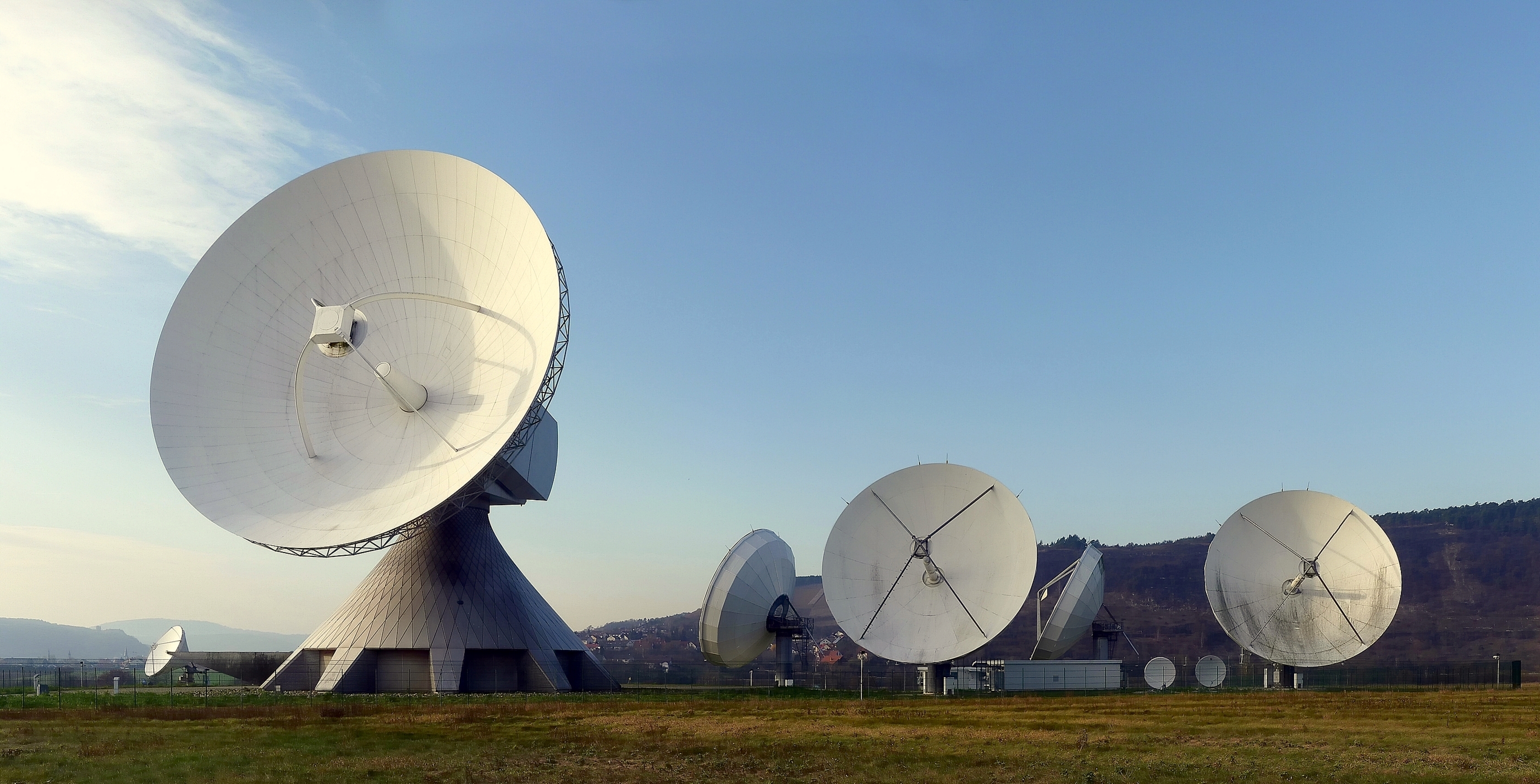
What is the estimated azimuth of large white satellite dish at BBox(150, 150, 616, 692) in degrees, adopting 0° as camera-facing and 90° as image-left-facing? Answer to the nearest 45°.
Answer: approximately 45°
